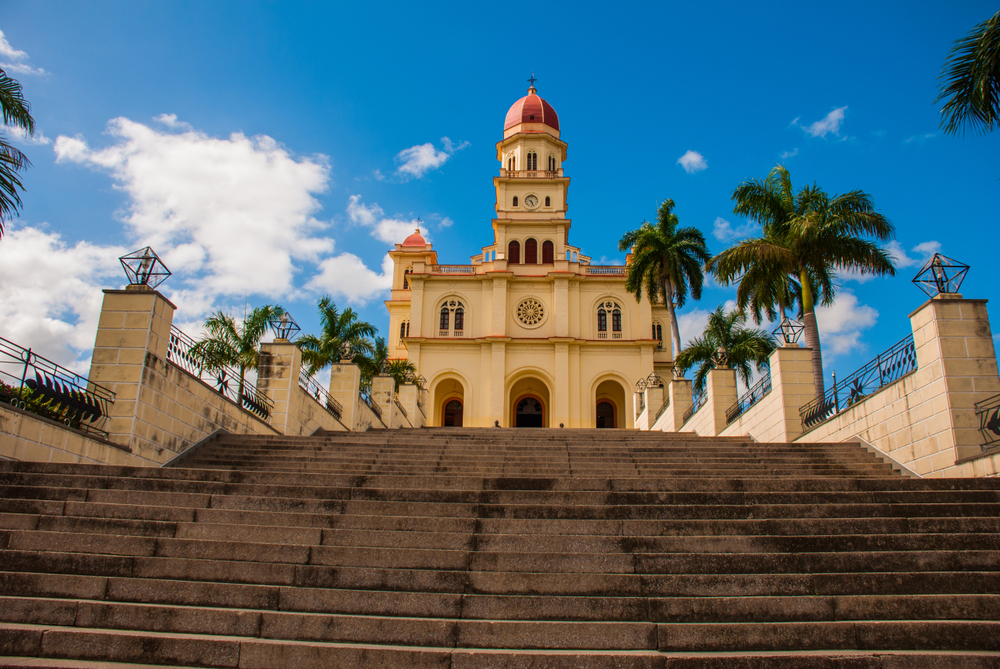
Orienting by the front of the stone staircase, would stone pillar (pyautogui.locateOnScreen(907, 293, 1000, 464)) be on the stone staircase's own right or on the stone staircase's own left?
on the stone staircase's own left

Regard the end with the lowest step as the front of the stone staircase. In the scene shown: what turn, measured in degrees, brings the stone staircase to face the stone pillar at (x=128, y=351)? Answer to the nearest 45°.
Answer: approximately 135° to its right

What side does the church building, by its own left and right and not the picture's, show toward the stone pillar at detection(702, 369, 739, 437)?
front

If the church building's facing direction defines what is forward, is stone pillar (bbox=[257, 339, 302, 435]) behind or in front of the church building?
in front

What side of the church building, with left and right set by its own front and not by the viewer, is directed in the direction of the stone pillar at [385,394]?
front

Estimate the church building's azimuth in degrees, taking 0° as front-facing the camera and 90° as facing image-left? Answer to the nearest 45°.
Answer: approximately 0°

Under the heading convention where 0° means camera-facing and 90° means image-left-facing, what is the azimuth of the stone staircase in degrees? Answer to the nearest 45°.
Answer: approximately 0°

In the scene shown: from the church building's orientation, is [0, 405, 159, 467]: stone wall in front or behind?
in front

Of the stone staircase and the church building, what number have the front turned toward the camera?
2
